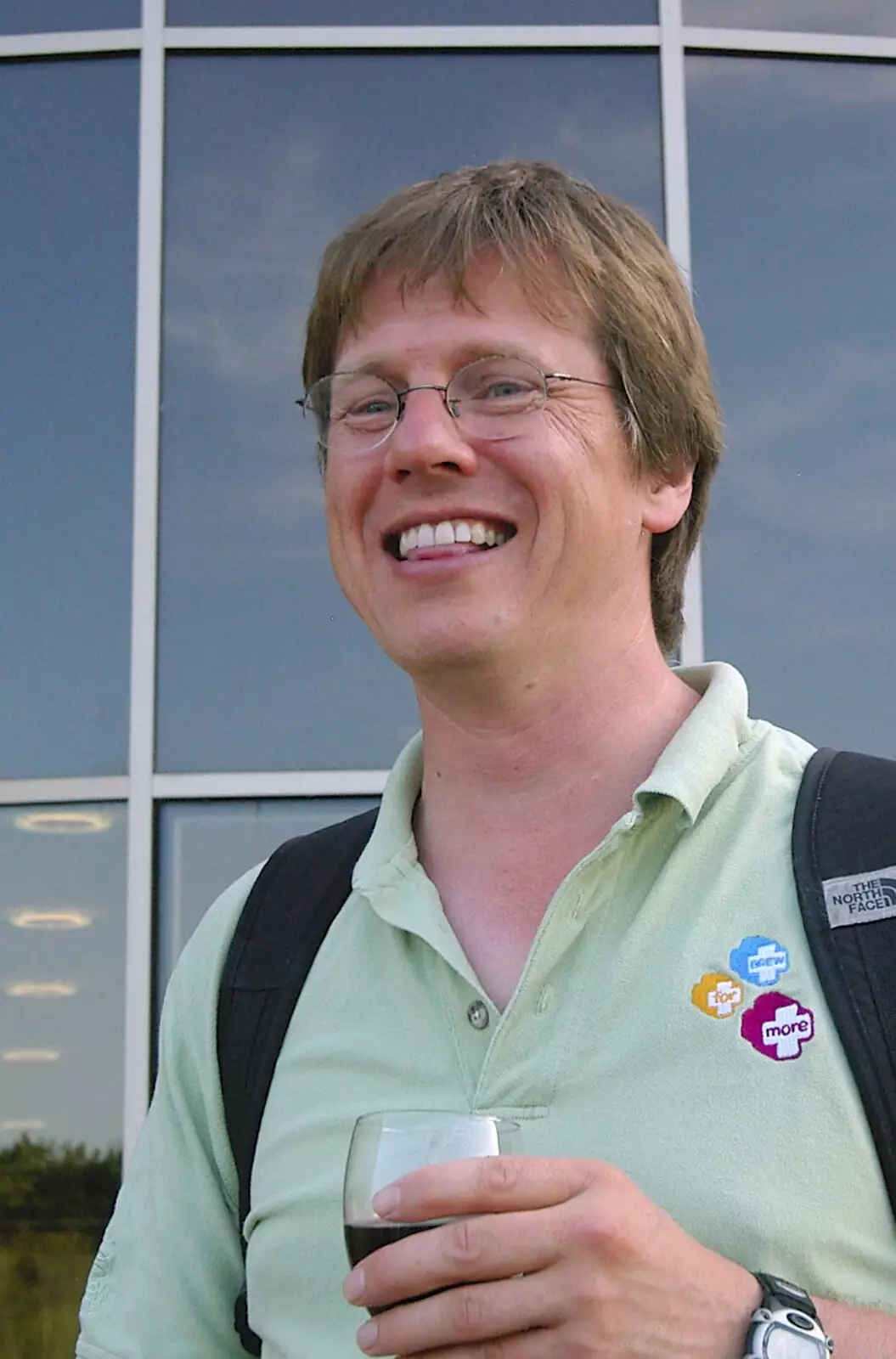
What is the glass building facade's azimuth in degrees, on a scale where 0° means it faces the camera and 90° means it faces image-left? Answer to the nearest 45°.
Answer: approximately 0°

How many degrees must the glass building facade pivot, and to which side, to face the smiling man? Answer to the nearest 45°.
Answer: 0° — it already faces them
